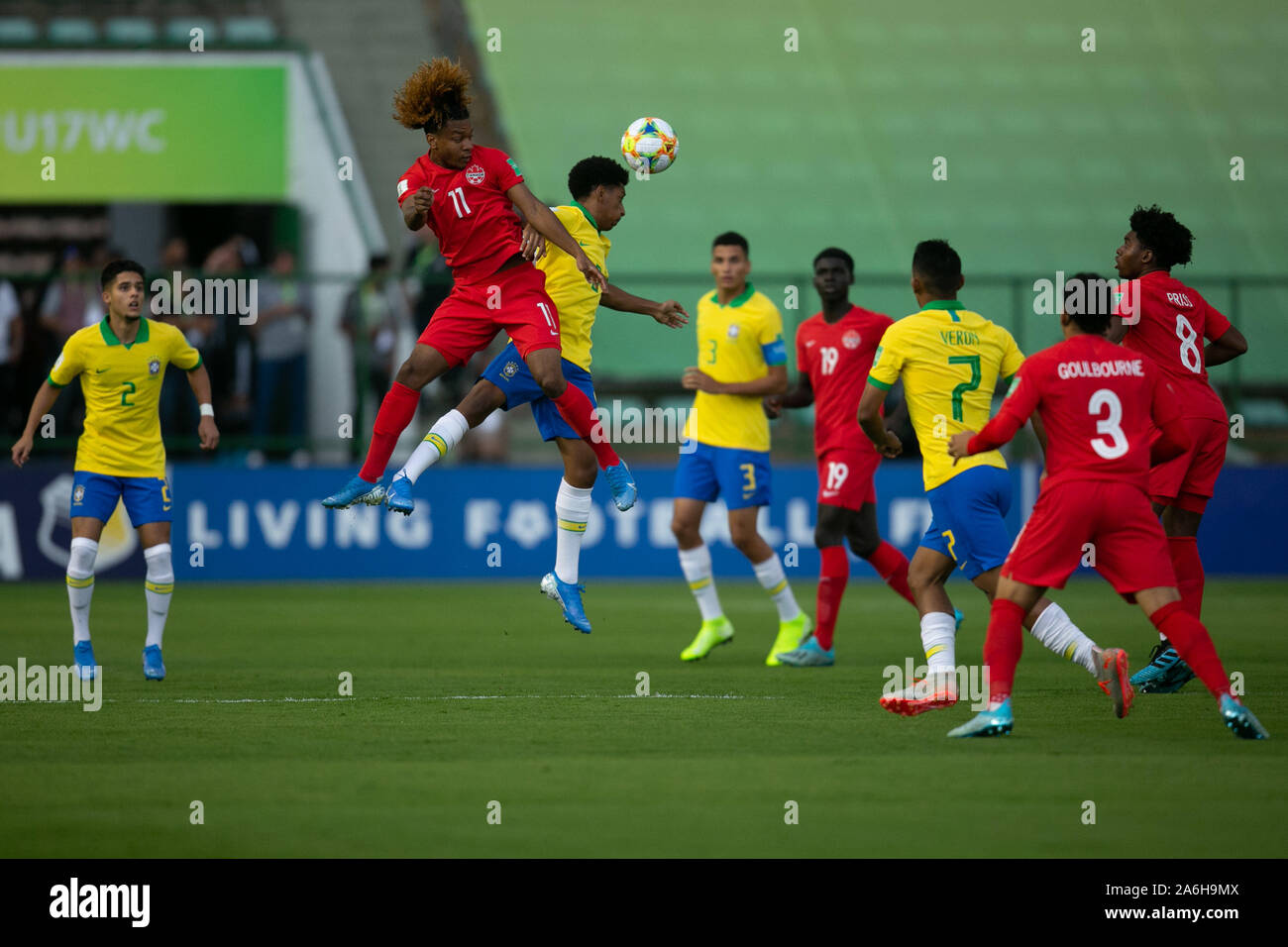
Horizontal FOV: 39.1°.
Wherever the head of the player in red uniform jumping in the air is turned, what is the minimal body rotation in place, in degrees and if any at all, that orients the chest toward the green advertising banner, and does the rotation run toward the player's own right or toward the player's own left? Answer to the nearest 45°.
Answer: approximately 180°

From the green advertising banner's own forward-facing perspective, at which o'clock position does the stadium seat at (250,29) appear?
The stadium seat is roughly at 7 o'clock from the green advertising banner.

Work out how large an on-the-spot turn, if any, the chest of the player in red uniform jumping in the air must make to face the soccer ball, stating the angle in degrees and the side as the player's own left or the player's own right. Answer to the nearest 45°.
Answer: approximately 135° to the player's own left

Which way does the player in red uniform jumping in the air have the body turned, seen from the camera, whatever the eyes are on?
toward the camera

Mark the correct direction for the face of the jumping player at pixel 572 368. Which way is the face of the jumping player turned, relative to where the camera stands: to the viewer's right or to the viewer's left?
to the viewer's right

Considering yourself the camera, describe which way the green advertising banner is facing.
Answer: facing the viewer
